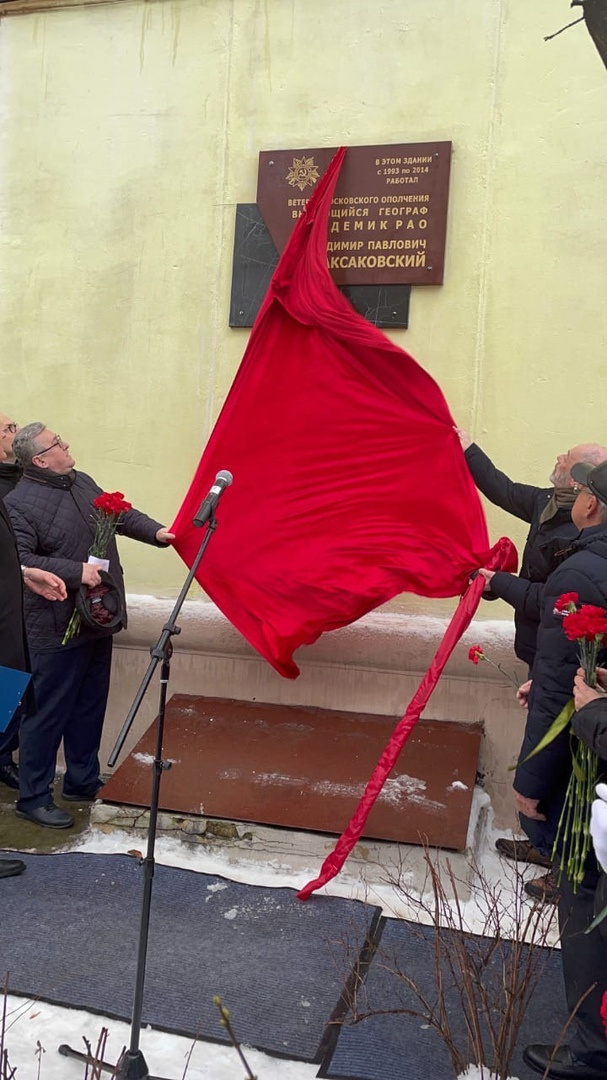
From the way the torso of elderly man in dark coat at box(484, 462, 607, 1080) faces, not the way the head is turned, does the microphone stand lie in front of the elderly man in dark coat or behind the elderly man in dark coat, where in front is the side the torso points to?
in front

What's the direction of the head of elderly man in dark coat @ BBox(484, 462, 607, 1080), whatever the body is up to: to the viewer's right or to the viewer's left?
to the viewer's left

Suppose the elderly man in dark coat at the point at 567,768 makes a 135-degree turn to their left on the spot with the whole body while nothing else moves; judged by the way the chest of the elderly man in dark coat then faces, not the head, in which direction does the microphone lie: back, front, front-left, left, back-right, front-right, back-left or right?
back-right

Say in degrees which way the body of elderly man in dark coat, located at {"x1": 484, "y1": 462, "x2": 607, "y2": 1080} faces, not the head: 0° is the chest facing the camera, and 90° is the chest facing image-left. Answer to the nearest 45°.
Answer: approximately 90°

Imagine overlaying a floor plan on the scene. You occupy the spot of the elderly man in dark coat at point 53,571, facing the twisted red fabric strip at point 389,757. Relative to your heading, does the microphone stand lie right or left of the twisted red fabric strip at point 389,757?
right

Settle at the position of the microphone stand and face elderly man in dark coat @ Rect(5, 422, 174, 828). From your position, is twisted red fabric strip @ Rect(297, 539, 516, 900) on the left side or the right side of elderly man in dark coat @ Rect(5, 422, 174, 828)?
right

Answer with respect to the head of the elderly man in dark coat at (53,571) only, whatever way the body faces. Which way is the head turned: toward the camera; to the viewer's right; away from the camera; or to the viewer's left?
to the viewer's right

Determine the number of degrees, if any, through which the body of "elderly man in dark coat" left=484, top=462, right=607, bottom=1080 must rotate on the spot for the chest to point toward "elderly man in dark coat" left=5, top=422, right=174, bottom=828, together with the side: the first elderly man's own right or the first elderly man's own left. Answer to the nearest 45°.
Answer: approximately 45° to the first elderly man's own right
